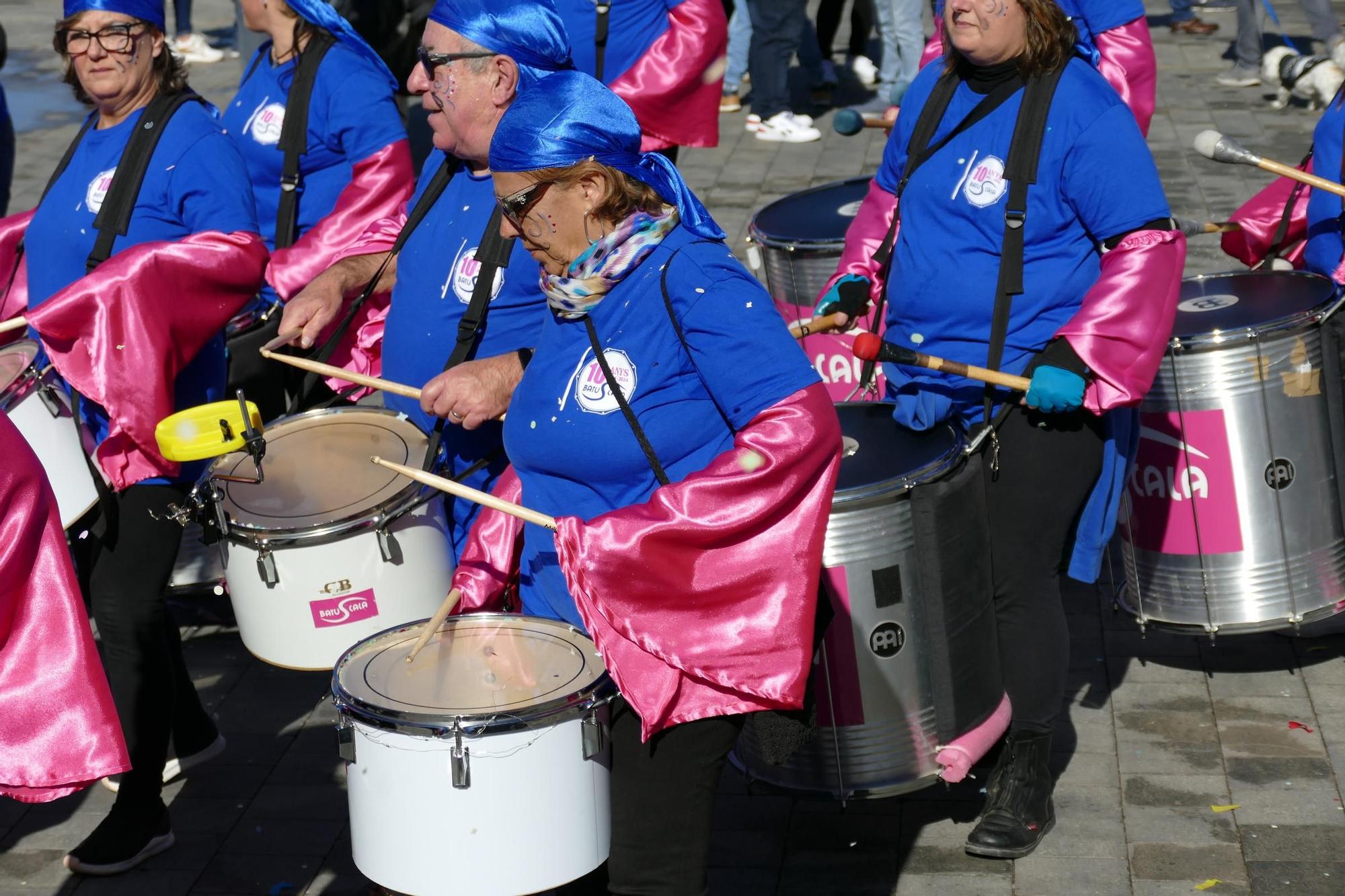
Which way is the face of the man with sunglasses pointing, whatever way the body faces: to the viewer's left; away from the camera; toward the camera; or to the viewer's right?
to the viewer's left

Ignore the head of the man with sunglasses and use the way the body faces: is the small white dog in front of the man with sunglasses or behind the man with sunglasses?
behind

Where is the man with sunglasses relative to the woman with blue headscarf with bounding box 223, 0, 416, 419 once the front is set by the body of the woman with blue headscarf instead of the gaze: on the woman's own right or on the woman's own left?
on the woman's own left

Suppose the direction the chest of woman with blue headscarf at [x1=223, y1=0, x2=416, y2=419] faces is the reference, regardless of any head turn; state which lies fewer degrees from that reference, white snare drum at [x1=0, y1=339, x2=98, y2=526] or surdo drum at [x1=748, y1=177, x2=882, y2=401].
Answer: the white snare drum

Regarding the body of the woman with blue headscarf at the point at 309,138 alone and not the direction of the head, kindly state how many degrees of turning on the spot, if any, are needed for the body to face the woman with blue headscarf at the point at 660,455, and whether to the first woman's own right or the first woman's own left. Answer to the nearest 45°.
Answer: approximately 45° to the first woman's own left

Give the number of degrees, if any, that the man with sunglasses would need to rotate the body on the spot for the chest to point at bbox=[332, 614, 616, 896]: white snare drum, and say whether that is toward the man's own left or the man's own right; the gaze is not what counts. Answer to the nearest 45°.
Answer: approximately 45° to the man's own left

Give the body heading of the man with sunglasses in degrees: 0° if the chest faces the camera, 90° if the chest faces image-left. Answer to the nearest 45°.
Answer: approximately 45°

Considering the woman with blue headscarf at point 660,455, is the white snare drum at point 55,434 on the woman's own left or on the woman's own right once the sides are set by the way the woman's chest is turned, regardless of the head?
on the woman's own right

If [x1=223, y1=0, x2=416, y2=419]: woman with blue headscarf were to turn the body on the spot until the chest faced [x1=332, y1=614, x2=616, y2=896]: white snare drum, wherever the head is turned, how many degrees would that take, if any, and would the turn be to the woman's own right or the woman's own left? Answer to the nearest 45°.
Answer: approximately 45° to the woman's own left

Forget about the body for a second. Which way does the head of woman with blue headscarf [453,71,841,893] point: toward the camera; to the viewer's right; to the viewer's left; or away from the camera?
to the viewer's left
